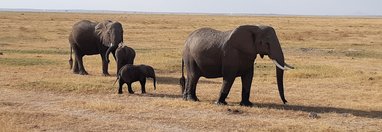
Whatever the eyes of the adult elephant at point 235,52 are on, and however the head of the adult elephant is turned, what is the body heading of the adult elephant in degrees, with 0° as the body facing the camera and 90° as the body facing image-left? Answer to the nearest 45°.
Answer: approximately 270°

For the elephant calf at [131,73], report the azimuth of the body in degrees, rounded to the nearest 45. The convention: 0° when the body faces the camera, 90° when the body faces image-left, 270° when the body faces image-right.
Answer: approximately 270°

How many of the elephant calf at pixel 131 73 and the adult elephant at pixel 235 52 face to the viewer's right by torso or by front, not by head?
2

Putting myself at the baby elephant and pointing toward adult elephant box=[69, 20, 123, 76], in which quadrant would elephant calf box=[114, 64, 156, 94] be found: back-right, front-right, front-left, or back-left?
back-left

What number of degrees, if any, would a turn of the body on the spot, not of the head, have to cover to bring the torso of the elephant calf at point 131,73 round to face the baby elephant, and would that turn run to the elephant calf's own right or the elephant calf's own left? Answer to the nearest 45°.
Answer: approximately 90° to the elephant calf's own left

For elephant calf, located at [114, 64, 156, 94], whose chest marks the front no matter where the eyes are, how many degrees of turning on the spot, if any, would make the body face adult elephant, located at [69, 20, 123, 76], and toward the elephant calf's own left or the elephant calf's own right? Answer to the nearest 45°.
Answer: approximately 90° to the elephant calf's own left
